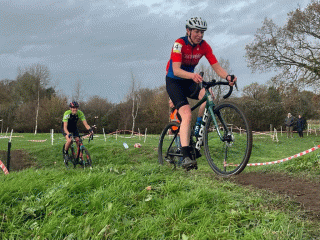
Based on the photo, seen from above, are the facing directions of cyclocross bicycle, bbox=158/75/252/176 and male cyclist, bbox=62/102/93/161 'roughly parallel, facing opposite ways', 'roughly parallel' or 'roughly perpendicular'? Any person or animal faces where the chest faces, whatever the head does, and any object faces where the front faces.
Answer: roughly parallel

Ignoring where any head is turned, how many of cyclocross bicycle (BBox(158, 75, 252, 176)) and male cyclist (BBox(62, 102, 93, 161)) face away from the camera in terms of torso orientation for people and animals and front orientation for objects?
0

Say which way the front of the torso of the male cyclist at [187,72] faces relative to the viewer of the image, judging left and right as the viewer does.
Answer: facing the viewer and to the right of the viewer

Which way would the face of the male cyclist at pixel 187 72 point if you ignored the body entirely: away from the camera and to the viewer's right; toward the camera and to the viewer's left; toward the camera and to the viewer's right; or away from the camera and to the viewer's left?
toward the camera and to the viewer's right

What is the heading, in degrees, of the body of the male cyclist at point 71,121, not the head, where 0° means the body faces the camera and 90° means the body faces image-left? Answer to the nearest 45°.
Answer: approximately 315°

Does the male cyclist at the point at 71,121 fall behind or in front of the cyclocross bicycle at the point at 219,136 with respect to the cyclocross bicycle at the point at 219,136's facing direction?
behind

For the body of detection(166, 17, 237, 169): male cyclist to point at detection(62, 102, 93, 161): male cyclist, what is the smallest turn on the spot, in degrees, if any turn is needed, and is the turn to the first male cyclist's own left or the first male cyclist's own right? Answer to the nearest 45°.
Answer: approximately 180°

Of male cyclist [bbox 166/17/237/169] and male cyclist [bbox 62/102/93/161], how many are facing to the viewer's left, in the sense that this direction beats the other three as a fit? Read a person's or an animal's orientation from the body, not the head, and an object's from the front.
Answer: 0

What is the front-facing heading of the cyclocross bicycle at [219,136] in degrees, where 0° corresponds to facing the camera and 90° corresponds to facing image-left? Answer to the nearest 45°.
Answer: approximately 315°

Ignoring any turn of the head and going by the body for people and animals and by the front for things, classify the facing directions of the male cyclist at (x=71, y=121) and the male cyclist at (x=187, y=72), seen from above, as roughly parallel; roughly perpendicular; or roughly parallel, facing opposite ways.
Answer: roughly parallel
